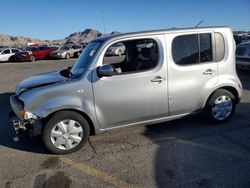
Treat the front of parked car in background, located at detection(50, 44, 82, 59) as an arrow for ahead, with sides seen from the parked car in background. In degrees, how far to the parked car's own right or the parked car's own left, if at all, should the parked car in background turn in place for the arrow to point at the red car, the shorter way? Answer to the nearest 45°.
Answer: approximately 45° to the parked car's own right

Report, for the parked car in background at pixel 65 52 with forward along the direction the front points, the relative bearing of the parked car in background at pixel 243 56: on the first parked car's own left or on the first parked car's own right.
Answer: on the first parked car's own left

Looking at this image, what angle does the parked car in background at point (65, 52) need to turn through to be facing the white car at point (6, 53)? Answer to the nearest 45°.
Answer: approximately 45° to its right

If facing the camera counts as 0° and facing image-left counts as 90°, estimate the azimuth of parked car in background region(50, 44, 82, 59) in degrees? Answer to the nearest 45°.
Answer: approximately 45°

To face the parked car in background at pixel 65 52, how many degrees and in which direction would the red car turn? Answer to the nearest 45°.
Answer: approximately 135° to its left

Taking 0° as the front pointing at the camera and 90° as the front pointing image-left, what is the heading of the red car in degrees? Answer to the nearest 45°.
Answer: approximately 45°

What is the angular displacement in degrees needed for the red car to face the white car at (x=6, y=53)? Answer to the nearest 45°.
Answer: approximately 45° to its right
